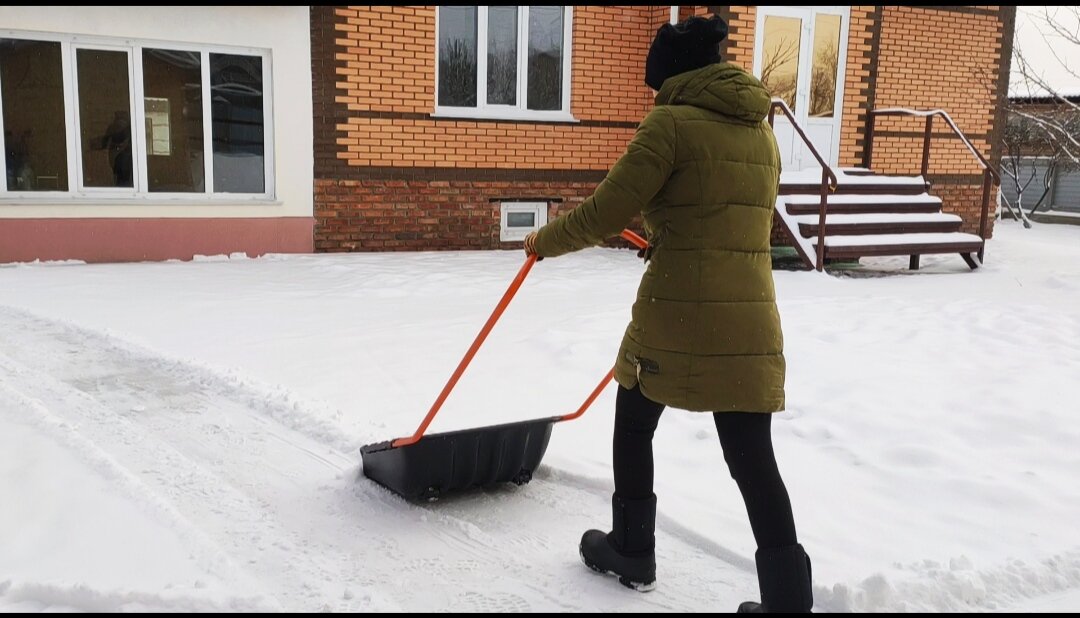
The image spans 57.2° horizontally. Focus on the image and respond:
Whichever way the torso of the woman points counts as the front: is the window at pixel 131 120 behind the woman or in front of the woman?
in front

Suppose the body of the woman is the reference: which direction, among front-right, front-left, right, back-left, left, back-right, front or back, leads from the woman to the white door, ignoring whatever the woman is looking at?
front-right

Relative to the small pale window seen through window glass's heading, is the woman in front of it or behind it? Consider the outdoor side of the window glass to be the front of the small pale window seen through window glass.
in front

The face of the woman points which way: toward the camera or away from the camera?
away from the camera

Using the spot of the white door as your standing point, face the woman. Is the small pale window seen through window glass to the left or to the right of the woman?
right

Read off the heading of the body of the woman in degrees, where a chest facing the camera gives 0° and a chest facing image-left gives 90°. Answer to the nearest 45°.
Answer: approximately 135°

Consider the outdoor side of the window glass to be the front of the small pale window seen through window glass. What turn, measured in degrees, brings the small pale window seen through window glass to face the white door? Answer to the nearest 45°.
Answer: approximately 90° to its left

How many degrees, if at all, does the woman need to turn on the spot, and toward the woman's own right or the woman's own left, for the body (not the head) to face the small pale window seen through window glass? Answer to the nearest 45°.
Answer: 0° — they already face it
